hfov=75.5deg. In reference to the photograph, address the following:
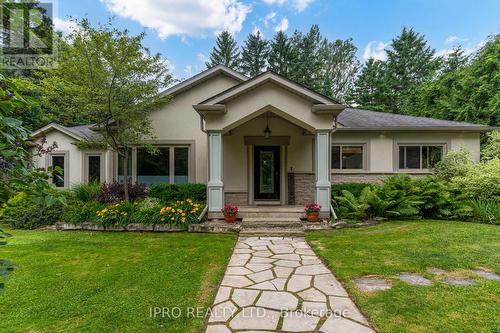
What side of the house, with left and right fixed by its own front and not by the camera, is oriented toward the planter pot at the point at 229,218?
front

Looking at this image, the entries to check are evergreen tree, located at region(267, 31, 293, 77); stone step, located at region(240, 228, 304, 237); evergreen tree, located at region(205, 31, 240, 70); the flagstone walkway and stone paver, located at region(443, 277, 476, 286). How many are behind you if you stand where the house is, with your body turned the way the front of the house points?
2

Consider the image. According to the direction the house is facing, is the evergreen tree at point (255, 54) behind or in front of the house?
behind

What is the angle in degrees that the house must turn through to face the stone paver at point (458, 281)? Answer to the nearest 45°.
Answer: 0° — it already faces it

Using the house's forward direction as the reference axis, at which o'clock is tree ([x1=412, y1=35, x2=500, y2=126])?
The tree is roughly at 8 o'clock from the house.

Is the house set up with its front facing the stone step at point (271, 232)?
yes

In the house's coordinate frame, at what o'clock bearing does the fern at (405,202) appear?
The fern is roughly at 10 o'clock from the house.

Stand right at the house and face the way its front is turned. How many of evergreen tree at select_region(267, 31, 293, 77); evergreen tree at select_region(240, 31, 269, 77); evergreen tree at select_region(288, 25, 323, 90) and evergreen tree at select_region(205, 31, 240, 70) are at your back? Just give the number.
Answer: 4

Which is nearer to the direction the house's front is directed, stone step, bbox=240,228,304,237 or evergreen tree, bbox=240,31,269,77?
the stone step

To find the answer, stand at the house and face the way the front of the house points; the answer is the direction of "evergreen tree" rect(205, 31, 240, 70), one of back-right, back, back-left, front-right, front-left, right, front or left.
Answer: back

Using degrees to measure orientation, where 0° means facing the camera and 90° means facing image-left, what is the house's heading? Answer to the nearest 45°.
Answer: approximately 0°

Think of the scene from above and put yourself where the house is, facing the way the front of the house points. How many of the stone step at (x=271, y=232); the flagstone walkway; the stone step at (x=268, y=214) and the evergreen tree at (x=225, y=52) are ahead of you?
3

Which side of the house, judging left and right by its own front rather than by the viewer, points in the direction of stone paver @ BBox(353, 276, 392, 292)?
front
